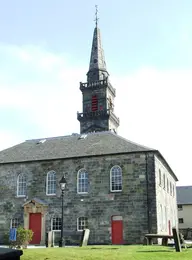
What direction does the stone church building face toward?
toward the camera
